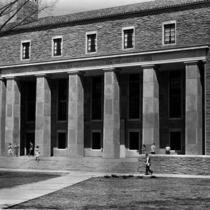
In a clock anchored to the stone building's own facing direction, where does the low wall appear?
The low wall is roughly at 10 o'clock from the stone building.

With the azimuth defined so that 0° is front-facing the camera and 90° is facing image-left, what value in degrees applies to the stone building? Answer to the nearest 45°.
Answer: approximately 45°
